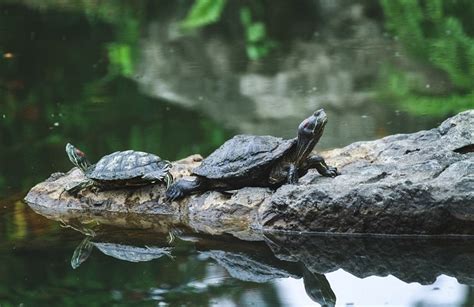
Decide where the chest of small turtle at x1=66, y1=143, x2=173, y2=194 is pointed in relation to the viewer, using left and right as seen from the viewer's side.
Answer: facing to the left of the viewer

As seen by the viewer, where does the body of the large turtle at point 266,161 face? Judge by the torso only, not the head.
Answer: to the viewer's right

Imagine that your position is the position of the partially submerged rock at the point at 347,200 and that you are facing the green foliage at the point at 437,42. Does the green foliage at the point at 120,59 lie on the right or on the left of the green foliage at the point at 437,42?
left

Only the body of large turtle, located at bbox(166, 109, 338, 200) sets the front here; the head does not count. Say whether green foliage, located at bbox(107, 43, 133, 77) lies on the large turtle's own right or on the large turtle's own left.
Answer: on the large turtle's own left

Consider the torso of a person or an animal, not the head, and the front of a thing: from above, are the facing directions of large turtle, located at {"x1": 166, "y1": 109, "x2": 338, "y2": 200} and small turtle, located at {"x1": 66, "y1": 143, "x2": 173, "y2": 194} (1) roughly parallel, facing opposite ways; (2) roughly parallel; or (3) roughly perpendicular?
roughly parallel, facing opposite ways

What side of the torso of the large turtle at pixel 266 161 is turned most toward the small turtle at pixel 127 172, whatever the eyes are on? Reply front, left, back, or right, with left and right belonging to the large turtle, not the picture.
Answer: back

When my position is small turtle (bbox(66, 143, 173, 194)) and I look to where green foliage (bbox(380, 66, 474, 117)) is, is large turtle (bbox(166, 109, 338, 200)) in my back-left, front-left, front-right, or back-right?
front-right

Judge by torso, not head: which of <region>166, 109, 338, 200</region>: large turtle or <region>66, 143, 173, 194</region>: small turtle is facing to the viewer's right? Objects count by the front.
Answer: the large turtle

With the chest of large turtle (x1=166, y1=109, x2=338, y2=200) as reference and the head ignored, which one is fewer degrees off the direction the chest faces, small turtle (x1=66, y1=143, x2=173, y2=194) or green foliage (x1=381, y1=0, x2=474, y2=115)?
the green foliage

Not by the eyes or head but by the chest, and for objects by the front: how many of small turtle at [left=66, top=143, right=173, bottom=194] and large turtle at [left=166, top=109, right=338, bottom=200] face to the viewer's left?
1
